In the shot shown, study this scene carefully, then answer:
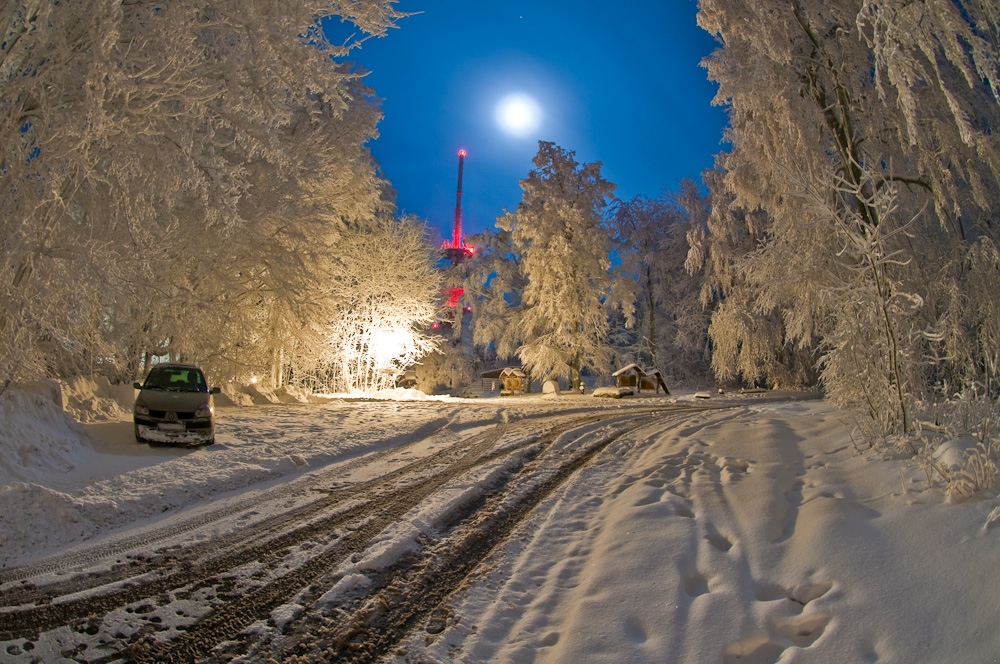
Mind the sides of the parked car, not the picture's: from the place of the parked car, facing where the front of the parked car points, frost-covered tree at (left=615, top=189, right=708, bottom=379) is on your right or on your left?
on your left

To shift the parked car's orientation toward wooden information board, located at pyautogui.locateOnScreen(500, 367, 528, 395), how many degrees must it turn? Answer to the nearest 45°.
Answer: approximately 135° to its left

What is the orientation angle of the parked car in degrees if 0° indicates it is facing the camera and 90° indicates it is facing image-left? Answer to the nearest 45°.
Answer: approximately 0°

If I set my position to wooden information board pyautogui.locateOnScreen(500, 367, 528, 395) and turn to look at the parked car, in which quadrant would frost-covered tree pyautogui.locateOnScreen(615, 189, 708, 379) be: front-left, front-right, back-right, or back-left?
back-left

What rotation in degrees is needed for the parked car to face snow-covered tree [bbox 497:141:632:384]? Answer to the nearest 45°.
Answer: approximately 135° to its left

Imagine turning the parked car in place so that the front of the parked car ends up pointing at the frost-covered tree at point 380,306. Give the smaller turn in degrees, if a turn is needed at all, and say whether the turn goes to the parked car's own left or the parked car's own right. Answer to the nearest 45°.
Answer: approximately 135° to the parked car's own left
